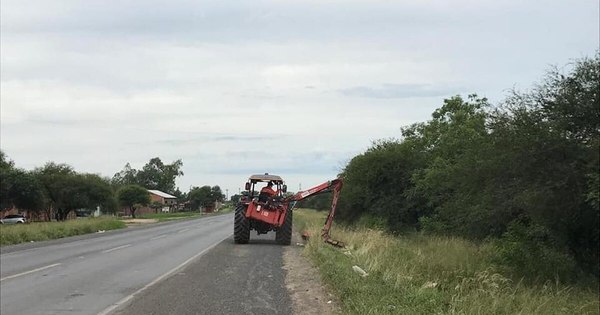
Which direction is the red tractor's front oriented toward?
away from the camera

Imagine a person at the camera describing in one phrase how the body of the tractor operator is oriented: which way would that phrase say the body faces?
away from the camera

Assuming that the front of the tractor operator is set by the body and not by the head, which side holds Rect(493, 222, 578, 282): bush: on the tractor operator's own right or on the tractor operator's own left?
on the tractor operator's own right

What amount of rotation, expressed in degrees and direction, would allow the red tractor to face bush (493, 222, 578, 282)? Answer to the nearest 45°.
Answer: approximately 135° to its right
